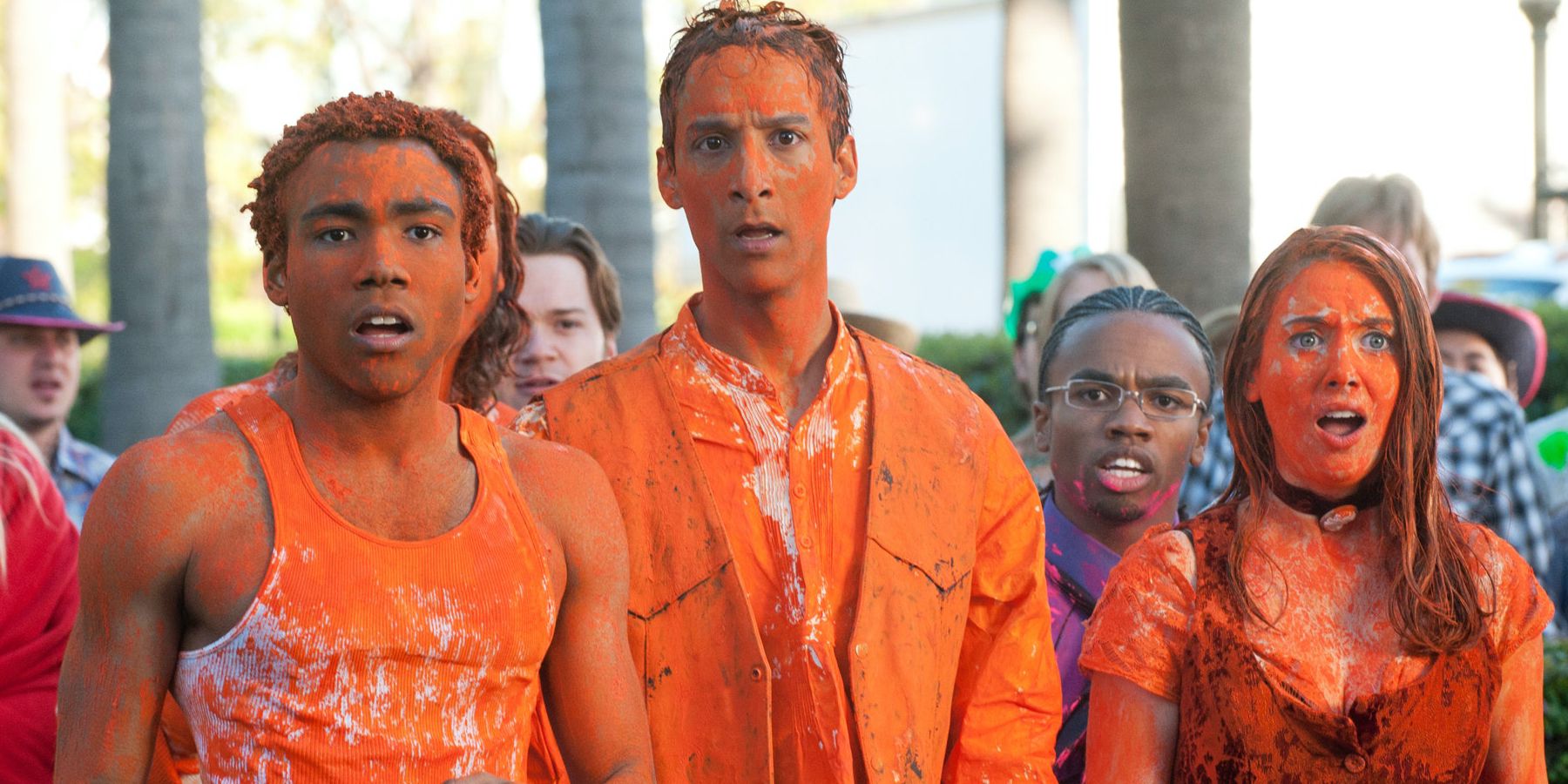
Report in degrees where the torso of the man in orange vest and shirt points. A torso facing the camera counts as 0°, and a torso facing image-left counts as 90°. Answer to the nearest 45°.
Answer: approximately 0°

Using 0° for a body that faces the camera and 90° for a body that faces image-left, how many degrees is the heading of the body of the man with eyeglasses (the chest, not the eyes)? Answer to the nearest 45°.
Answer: approximately 0°

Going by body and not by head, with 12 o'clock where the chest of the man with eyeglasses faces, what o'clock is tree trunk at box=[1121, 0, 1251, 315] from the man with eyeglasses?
The tree trunk is roughly at 6 o'clock from the man with eyeglasses.

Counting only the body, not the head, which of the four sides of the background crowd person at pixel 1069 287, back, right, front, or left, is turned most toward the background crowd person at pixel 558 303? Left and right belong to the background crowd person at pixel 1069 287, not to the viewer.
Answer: right

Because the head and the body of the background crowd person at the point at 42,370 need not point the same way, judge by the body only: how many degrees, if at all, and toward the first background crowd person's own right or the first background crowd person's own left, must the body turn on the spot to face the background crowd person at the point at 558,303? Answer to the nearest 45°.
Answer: approximately 45° to the first background crowd person's own left

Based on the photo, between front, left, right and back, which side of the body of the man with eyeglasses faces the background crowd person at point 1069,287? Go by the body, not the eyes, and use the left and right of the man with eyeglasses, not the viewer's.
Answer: back
